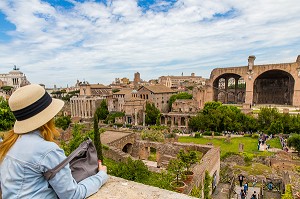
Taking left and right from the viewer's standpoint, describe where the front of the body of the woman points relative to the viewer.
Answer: facing away from the viewer and to the right of the viewer

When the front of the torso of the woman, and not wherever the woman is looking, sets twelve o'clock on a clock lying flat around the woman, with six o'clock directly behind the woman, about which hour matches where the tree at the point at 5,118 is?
The tree is roughly at 10 o'clock from the woman.

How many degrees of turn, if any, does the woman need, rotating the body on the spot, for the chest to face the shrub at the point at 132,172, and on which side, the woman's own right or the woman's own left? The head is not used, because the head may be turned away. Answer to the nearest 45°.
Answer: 0° — they already face it

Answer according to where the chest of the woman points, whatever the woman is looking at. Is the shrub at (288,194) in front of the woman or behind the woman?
in front

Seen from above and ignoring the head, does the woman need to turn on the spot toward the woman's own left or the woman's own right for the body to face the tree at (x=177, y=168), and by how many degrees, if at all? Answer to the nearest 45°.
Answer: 0° — they already face it

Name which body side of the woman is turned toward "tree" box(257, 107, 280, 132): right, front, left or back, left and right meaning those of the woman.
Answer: front

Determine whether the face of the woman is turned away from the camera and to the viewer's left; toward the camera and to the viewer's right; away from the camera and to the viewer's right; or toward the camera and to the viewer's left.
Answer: away from the camera and to the viewer's right

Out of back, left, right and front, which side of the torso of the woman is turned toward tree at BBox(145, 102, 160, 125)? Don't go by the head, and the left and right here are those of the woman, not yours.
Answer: front
